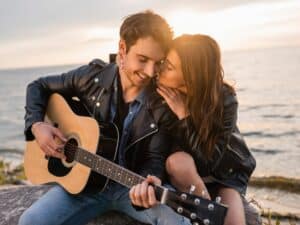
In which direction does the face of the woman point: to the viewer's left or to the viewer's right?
to the viewer's left

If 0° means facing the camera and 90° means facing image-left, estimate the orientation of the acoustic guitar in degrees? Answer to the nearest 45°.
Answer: approximately 45°

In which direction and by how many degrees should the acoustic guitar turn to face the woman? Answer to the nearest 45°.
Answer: approximately 135° to its left

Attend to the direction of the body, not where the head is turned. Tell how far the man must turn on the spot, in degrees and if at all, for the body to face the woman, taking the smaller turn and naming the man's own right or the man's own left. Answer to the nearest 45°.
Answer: approximately 90° to the man's own left

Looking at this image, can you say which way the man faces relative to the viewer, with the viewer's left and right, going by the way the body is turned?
facing the viewer

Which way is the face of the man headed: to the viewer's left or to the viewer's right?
to the viewer's right
